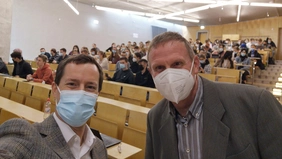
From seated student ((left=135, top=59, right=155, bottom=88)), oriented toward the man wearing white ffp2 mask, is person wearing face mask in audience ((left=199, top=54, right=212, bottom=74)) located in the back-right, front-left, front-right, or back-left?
back-left

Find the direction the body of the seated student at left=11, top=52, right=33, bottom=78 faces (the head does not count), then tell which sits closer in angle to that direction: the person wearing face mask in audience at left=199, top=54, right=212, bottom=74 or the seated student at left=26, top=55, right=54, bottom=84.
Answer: the seated student

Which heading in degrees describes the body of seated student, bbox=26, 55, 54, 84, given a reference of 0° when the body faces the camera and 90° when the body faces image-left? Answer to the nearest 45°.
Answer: approximately 45°

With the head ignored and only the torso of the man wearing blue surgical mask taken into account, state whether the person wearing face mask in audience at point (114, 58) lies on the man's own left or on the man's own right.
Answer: on the man's own left

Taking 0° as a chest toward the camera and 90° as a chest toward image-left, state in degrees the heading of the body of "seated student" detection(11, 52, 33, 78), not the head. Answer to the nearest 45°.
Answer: approximately 45°

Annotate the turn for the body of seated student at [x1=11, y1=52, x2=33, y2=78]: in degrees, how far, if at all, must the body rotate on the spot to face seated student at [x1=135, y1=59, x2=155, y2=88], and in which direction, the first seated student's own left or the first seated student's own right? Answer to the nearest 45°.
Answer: approximately 90° to the first seated student's own left

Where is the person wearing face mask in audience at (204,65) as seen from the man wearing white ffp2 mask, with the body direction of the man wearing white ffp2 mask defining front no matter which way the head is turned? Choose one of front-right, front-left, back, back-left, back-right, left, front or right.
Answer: back-right

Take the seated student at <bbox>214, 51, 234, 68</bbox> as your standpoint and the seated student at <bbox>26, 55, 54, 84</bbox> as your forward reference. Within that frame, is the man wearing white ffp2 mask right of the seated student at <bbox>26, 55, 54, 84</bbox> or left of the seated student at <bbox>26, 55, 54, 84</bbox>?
left

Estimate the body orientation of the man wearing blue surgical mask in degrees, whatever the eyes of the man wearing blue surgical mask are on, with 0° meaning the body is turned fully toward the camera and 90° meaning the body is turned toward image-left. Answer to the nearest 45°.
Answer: approximately 315°

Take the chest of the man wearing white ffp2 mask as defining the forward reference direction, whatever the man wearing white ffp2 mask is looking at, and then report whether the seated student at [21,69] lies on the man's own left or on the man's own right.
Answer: on the man's own right
